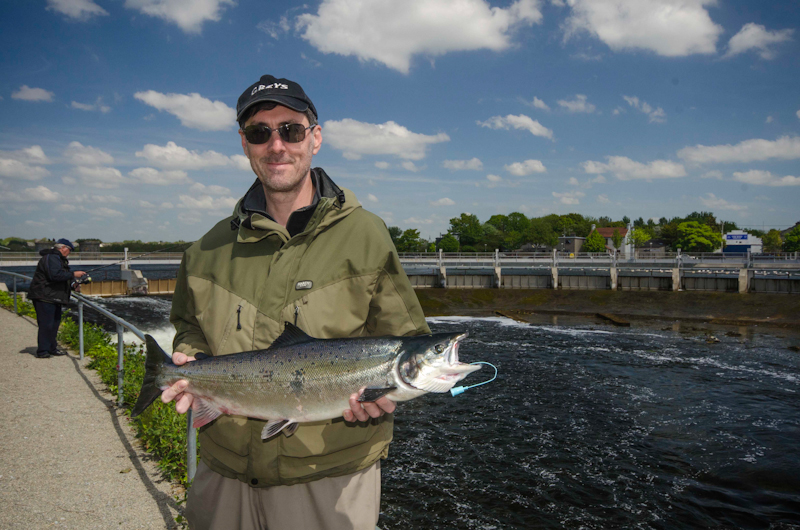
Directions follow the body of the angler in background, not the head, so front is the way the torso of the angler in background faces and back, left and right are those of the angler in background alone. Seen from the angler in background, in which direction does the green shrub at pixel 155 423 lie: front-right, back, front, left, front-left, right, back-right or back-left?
right

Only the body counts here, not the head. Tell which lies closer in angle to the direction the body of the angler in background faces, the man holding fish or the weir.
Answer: the weir

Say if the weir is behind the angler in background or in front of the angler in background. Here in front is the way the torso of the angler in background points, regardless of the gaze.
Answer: in front

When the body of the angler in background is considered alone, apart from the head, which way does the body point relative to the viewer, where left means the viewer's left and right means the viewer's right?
facing to the right of the viewer

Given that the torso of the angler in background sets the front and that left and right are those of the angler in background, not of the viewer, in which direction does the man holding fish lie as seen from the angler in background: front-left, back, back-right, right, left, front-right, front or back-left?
right
